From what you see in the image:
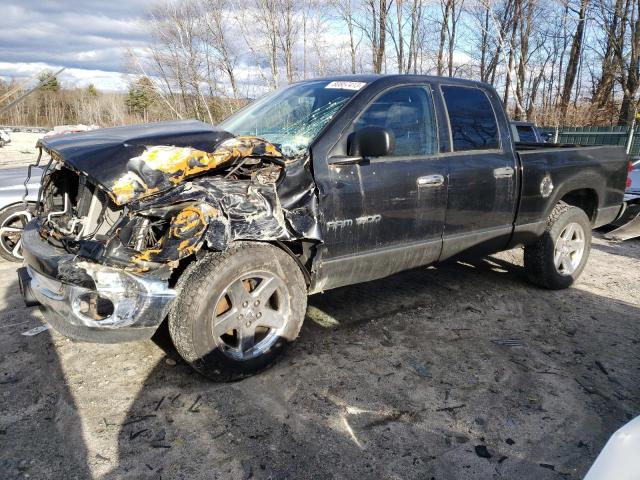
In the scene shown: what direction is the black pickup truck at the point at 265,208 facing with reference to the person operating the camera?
facing the viewer and to the left of the viewer

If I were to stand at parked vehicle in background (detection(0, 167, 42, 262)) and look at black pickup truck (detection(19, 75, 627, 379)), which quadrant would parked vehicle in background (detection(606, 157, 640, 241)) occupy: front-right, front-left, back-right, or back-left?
front-left

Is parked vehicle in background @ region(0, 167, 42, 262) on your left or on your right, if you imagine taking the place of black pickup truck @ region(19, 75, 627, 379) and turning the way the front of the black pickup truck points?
on your right

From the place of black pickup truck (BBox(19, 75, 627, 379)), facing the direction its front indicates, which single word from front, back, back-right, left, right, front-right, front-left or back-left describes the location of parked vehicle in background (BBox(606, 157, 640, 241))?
back

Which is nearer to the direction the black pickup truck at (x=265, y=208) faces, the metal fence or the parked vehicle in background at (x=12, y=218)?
the parked vehicle in background

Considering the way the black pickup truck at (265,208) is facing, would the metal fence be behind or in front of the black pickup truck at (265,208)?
behind
